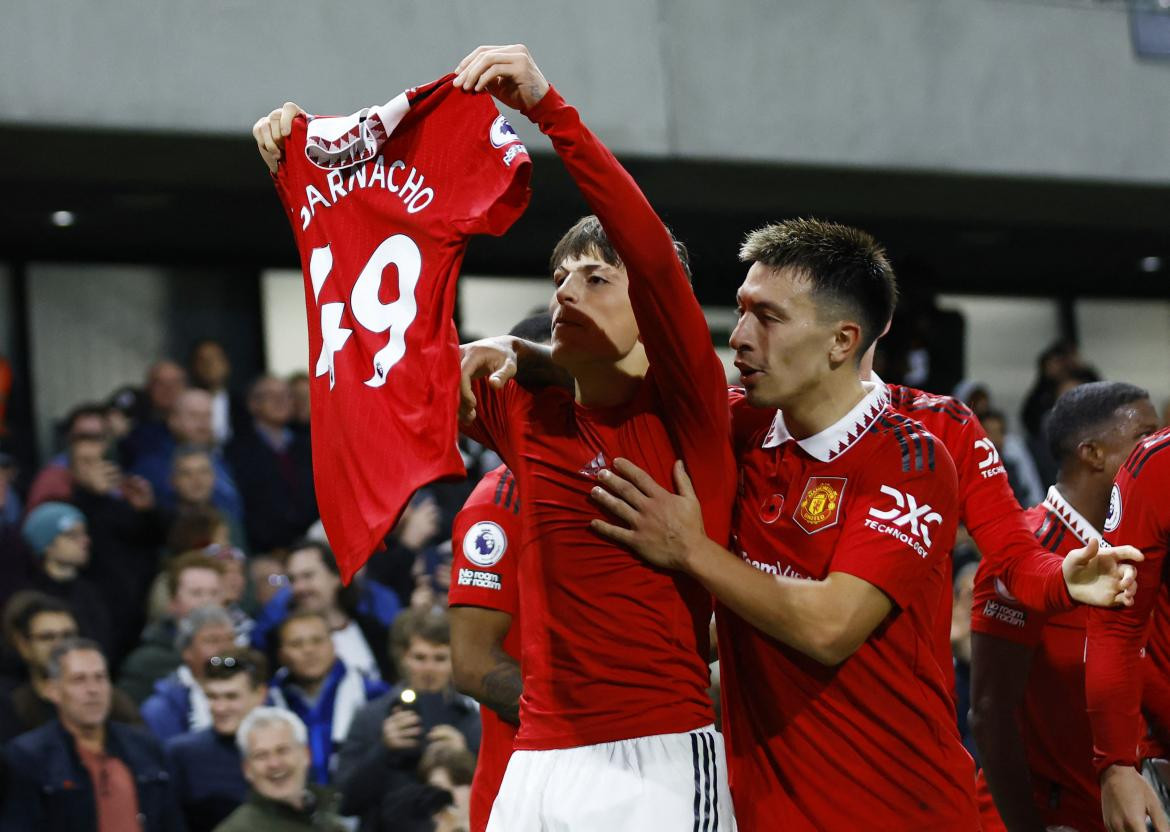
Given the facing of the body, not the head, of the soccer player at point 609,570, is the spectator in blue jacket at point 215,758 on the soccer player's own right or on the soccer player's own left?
on the soccer player's own right

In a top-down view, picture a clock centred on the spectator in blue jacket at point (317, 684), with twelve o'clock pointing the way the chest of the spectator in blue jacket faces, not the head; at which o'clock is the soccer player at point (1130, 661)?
The soccer player is roughly at 11 o'clock from the spectator in blue jacket.

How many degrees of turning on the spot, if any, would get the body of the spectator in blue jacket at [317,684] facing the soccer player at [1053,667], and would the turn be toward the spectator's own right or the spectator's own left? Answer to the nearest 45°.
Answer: approximately 45° to the spectator's own left

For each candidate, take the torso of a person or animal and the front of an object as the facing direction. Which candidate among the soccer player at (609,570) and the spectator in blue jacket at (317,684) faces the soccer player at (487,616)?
the spectator in blue jacket

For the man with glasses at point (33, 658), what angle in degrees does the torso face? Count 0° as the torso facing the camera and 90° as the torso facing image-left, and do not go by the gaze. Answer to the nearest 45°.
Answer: approximately 315°

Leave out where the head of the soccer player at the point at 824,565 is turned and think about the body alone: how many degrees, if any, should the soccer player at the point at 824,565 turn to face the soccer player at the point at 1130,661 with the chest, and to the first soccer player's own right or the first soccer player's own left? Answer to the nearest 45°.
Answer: approximately 180°

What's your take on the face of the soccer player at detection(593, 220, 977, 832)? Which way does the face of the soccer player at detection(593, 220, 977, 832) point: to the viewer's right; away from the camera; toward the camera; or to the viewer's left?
to the viewer's left
